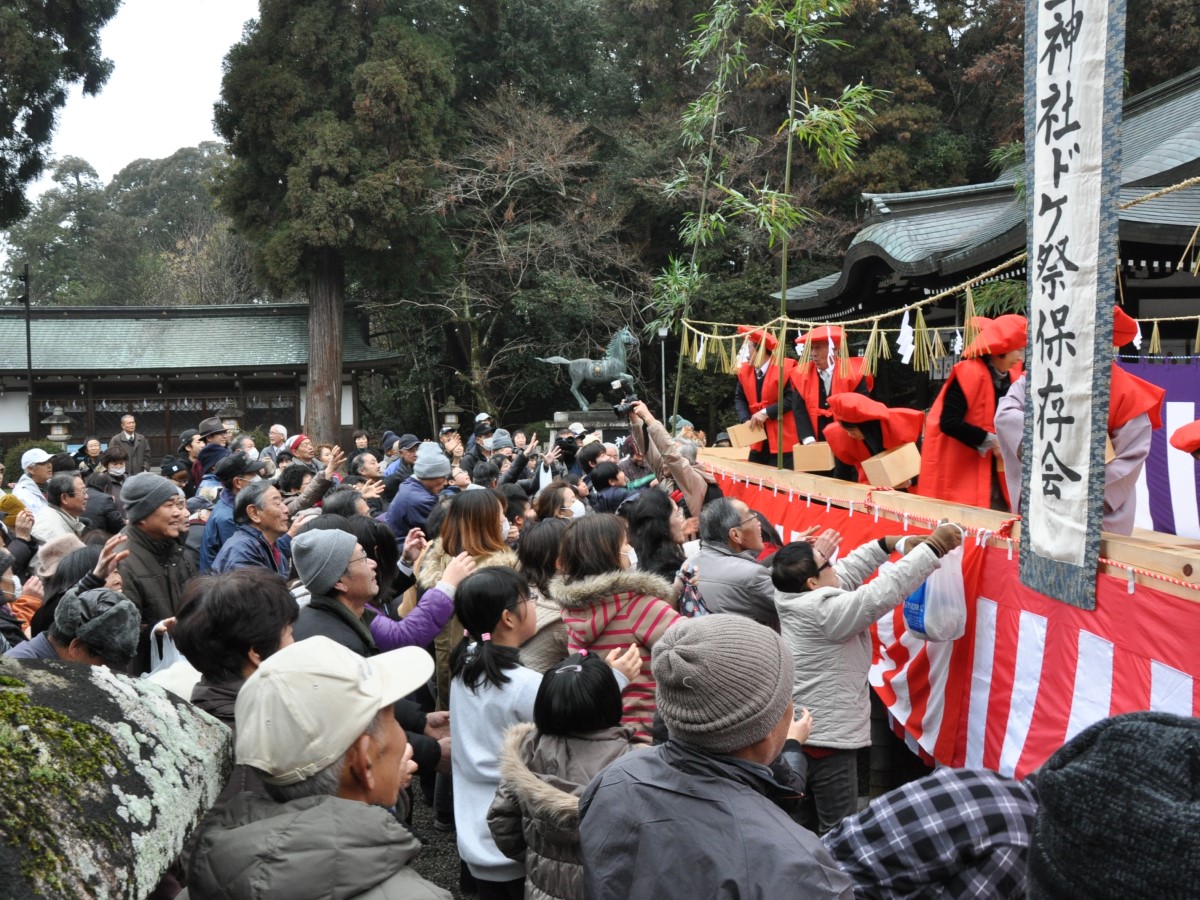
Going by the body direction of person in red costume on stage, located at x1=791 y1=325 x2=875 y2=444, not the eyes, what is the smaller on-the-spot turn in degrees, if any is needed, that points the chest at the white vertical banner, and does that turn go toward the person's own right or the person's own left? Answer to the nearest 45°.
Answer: approximately 45° to the person's own left

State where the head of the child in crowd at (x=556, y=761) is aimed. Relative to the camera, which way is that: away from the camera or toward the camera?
away from the camera

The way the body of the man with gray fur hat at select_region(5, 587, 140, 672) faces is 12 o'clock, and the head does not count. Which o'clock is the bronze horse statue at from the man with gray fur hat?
The bronze horse statue is roughly at 10 o'clock from the man with gray fur hat.

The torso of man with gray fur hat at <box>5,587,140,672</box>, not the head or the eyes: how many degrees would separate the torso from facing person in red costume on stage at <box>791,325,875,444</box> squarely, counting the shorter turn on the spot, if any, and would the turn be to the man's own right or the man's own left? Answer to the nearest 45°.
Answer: approximately 45° to the man's own left

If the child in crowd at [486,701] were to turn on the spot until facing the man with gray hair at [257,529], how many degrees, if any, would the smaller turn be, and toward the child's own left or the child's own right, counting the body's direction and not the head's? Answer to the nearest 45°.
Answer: approximately 90° to the child's own left

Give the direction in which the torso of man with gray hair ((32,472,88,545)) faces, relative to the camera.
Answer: to the viewer's right
